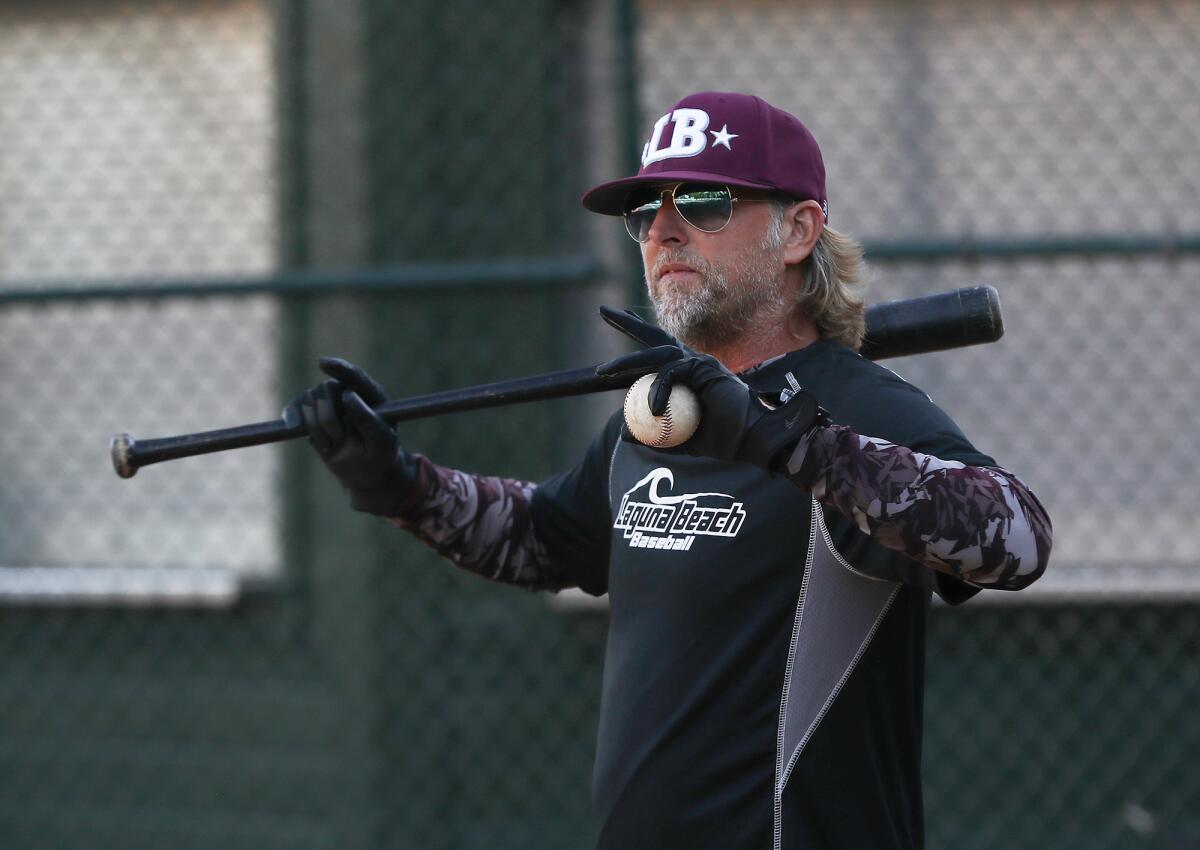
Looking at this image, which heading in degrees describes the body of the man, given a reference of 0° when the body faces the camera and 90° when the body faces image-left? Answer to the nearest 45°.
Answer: approximately 45°
